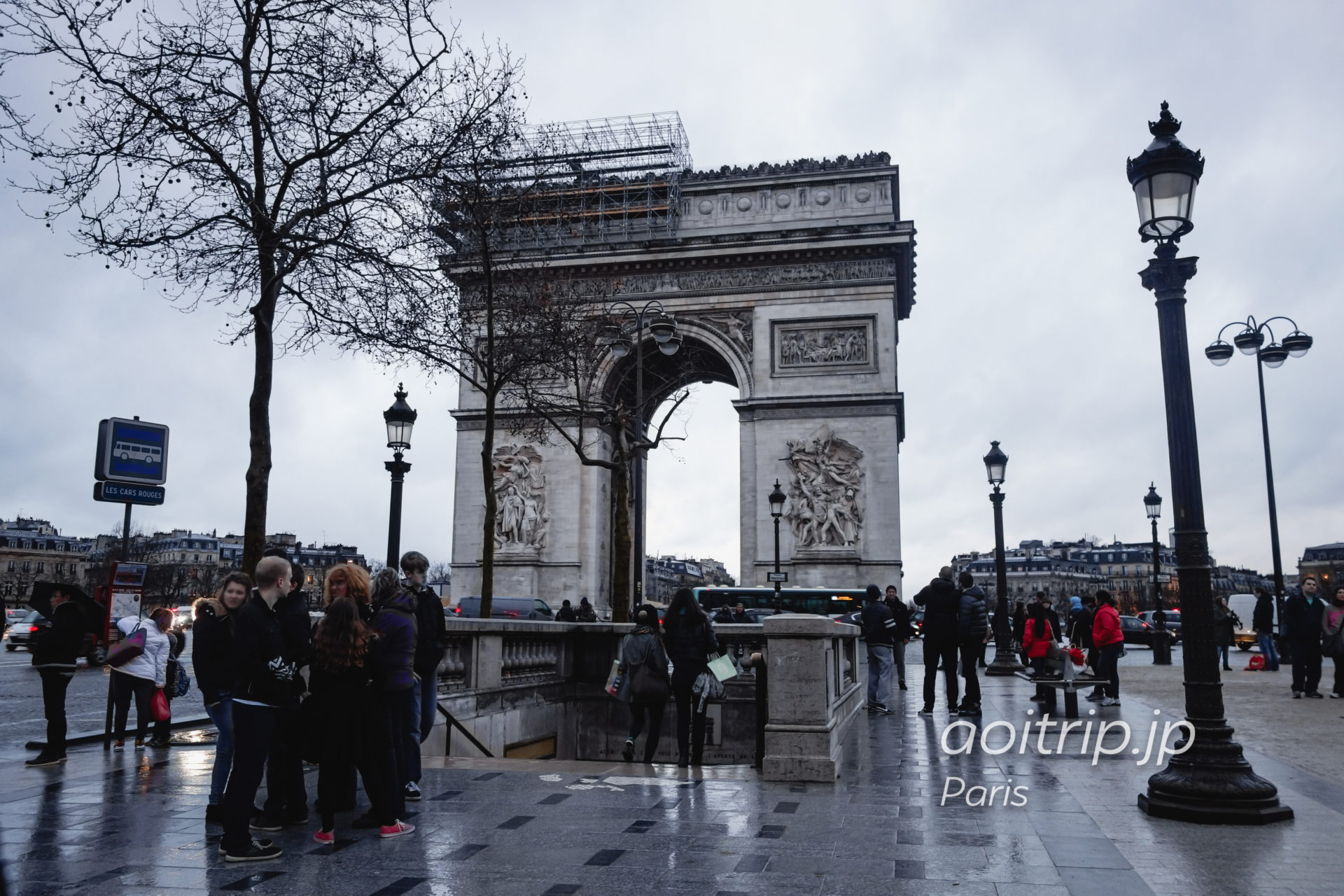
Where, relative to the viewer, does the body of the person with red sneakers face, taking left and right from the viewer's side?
facing away from the viewer

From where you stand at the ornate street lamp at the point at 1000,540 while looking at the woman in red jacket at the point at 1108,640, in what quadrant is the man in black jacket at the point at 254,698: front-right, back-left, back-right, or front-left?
front-right

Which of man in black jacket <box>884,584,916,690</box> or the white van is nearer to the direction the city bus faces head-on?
the white van

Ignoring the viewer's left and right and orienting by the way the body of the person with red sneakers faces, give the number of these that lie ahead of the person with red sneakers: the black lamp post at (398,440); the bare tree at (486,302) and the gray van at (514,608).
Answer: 3

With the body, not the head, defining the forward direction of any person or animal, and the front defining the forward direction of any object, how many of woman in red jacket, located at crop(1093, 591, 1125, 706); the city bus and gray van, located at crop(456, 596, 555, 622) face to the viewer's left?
1

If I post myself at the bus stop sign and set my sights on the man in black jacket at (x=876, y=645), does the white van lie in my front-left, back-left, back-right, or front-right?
front-left

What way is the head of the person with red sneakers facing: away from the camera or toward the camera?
away from the camera

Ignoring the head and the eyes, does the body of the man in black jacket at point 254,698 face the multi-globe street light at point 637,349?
no
